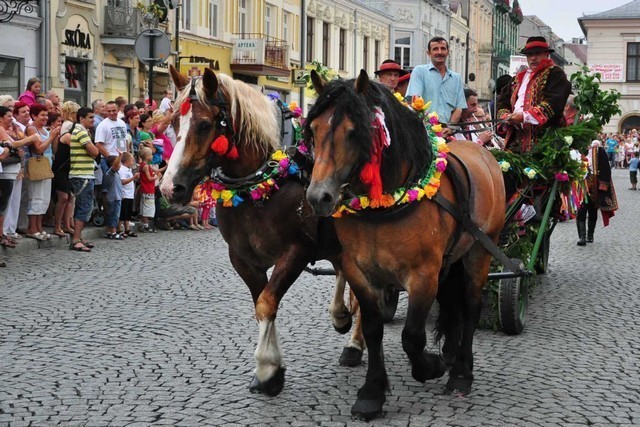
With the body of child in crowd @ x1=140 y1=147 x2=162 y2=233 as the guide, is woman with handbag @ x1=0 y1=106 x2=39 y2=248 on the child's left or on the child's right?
on the child's right

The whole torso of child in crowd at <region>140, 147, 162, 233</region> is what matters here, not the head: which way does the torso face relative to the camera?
to the viewer's right

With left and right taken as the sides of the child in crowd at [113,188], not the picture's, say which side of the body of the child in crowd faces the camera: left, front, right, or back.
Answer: right

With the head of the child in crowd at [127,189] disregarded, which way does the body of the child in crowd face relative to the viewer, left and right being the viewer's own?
facing to the right of the viewer

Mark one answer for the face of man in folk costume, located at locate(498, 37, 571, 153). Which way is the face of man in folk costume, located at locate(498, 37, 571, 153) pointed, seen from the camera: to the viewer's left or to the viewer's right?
to the viewer's left

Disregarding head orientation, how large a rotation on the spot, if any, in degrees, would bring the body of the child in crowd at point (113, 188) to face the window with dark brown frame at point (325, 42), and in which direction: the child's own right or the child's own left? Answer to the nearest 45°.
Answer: approximately 90° to the child's own left

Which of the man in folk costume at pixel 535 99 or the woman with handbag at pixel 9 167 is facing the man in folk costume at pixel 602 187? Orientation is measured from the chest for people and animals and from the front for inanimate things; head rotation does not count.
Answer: the woman with handbag

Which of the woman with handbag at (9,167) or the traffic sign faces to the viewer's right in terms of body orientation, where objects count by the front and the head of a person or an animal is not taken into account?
the woman with handbag
